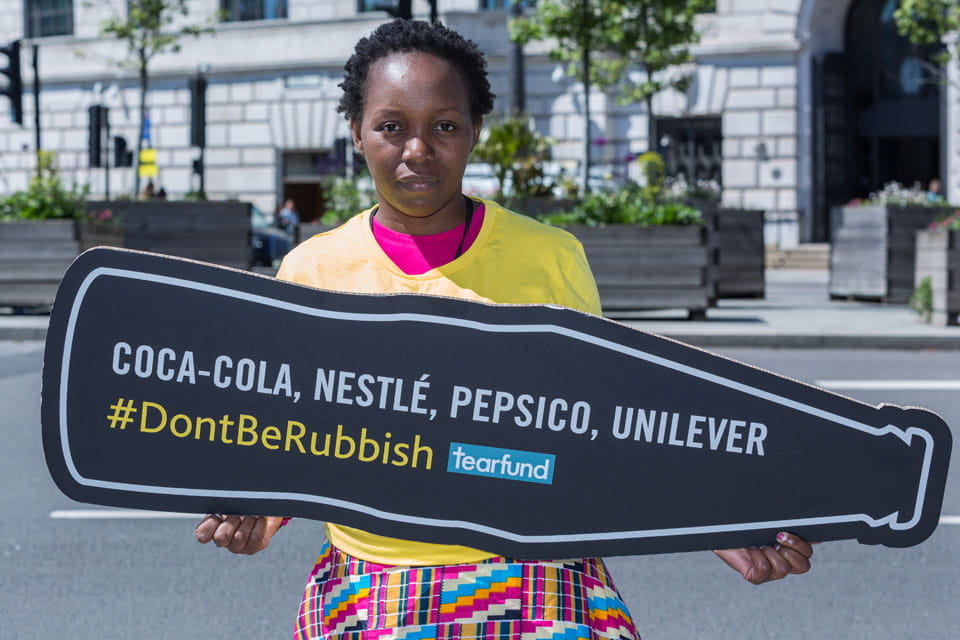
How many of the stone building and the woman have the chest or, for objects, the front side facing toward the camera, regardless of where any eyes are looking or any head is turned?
2

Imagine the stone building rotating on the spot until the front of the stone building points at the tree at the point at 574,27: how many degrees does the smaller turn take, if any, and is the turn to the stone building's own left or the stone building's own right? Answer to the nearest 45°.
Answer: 0° — it already faces it

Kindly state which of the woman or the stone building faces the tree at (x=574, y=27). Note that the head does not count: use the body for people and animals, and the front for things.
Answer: the stone building

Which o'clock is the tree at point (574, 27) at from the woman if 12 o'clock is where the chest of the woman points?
The tree is roughly at 6 o'clock from the woman.

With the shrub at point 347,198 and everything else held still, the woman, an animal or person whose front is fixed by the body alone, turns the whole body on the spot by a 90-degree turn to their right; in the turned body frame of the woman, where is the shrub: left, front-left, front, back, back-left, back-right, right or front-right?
right

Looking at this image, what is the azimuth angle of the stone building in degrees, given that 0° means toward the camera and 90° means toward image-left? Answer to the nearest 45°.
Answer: approximately 0°

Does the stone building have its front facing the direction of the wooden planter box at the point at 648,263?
yes

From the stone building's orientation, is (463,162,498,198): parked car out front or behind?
out front

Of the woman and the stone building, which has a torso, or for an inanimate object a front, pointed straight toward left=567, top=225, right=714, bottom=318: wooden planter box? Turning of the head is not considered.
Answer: the stone building

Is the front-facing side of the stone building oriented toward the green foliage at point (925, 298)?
yes

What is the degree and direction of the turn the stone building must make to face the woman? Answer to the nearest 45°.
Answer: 0° — it already faces them
